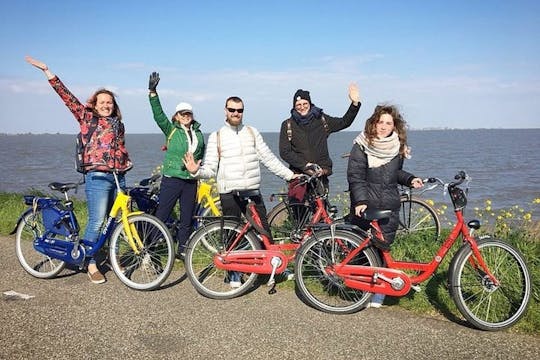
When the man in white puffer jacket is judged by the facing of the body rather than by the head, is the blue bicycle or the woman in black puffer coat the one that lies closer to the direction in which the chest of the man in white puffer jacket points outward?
the woman in black puffer coat

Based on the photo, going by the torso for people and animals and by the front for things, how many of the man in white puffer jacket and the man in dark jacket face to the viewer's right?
0

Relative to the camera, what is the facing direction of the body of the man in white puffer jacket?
toward the camera

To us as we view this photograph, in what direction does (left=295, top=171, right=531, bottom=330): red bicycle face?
facing to the right of the viewer

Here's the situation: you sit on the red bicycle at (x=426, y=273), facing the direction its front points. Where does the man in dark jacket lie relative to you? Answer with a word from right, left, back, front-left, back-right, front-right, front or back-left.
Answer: back-left

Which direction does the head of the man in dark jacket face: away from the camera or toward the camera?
toward the camera

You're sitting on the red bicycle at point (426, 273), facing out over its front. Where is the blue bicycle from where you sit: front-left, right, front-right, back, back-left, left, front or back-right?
back

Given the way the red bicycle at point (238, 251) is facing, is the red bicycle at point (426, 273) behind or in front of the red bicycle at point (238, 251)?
in front

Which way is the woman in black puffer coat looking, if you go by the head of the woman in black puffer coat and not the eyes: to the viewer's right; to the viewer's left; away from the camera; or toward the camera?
toward the camera

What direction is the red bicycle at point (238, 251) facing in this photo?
to the viewer's right

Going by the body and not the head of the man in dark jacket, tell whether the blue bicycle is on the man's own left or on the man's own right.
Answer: on the man's own right

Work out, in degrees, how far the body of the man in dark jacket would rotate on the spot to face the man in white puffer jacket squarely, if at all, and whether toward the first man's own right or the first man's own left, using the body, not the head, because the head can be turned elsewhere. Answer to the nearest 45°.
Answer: approximately 45° to the first man's own right

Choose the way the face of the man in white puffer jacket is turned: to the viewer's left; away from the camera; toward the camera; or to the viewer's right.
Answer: toward the camera

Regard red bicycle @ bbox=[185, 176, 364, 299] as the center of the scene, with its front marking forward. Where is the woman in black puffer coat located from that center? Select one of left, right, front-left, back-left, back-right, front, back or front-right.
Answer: front

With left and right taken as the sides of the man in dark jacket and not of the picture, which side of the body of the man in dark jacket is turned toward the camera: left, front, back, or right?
front

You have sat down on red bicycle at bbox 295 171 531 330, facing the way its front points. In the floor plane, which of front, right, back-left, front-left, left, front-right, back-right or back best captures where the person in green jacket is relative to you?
back

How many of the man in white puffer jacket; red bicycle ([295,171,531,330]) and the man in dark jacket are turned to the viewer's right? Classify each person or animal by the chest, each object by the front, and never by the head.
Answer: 1

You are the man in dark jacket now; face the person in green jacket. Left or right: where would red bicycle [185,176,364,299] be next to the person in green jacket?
left
